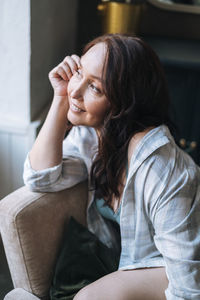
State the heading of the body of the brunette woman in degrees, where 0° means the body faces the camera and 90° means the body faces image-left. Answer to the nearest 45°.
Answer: approximately 45°

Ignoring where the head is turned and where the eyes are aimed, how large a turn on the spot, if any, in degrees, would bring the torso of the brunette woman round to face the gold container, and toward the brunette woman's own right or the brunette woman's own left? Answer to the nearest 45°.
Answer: approximately 135° to the brunette woman's own right
